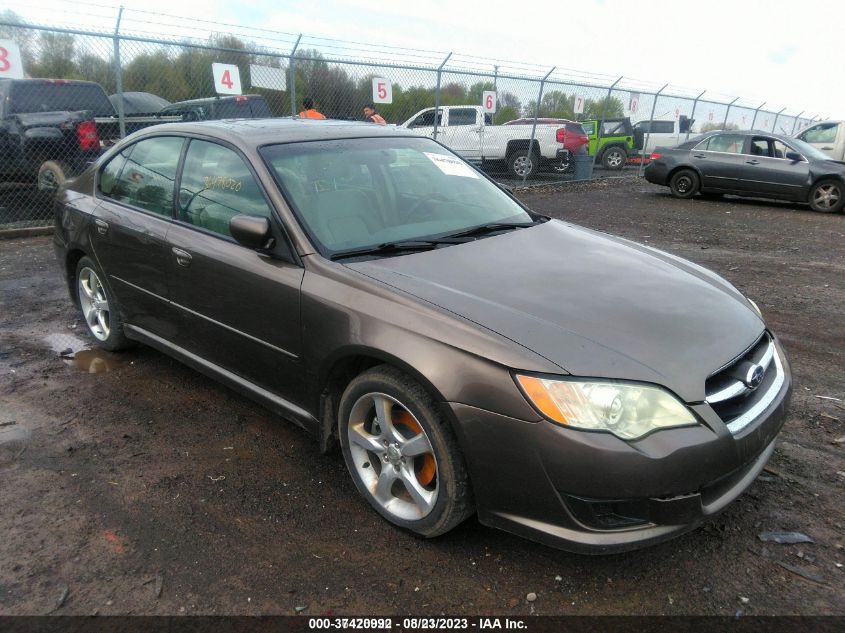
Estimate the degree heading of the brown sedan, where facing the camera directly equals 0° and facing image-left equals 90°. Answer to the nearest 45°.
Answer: approximately 315°

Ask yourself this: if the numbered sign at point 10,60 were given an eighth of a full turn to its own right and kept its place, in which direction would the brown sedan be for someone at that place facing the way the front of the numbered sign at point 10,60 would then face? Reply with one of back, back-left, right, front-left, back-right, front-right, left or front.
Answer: front-left

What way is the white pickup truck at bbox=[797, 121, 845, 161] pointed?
to the viewer's left

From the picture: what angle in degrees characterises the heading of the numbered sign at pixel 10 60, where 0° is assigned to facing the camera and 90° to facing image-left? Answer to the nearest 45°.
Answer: approximately 0°

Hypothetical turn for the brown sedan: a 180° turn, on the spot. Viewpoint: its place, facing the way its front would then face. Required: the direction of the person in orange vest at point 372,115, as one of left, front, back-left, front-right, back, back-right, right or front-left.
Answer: front-right

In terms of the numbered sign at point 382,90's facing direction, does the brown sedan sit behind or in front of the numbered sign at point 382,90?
in front

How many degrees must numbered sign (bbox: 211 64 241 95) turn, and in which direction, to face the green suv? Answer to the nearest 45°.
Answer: approximately 135° to its left

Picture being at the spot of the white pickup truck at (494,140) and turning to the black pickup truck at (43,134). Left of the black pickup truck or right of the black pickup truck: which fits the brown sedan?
left

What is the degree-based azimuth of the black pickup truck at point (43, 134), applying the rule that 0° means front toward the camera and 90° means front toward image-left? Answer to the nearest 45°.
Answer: approximately 135°

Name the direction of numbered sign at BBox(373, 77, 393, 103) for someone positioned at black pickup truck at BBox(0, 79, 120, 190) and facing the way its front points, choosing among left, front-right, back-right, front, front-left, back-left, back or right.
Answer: back-right

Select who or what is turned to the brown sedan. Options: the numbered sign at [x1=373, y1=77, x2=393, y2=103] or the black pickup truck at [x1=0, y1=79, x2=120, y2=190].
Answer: the numbered sign

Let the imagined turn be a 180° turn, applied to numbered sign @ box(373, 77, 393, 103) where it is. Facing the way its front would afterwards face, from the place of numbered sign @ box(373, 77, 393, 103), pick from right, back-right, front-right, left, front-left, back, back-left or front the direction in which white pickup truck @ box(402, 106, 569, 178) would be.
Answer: front-right
